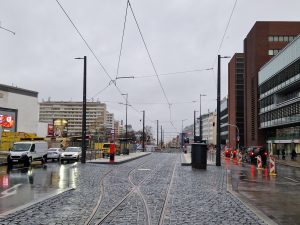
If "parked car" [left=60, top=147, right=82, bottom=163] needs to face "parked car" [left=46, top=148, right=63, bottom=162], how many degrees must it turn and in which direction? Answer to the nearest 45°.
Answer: approximately 90° to its right

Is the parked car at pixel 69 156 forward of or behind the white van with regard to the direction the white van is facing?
behind

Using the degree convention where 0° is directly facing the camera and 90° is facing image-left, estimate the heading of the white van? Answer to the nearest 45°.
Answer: approximately 45°

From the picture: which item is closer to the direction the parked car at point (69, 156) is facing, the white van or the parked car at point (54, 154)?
the white van

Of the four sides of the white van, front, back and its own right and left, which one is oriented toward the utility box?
left

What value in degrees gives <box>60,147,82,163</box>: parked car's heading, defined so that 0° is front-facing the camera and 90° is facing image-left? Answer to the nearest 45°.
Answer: approximately 45°
